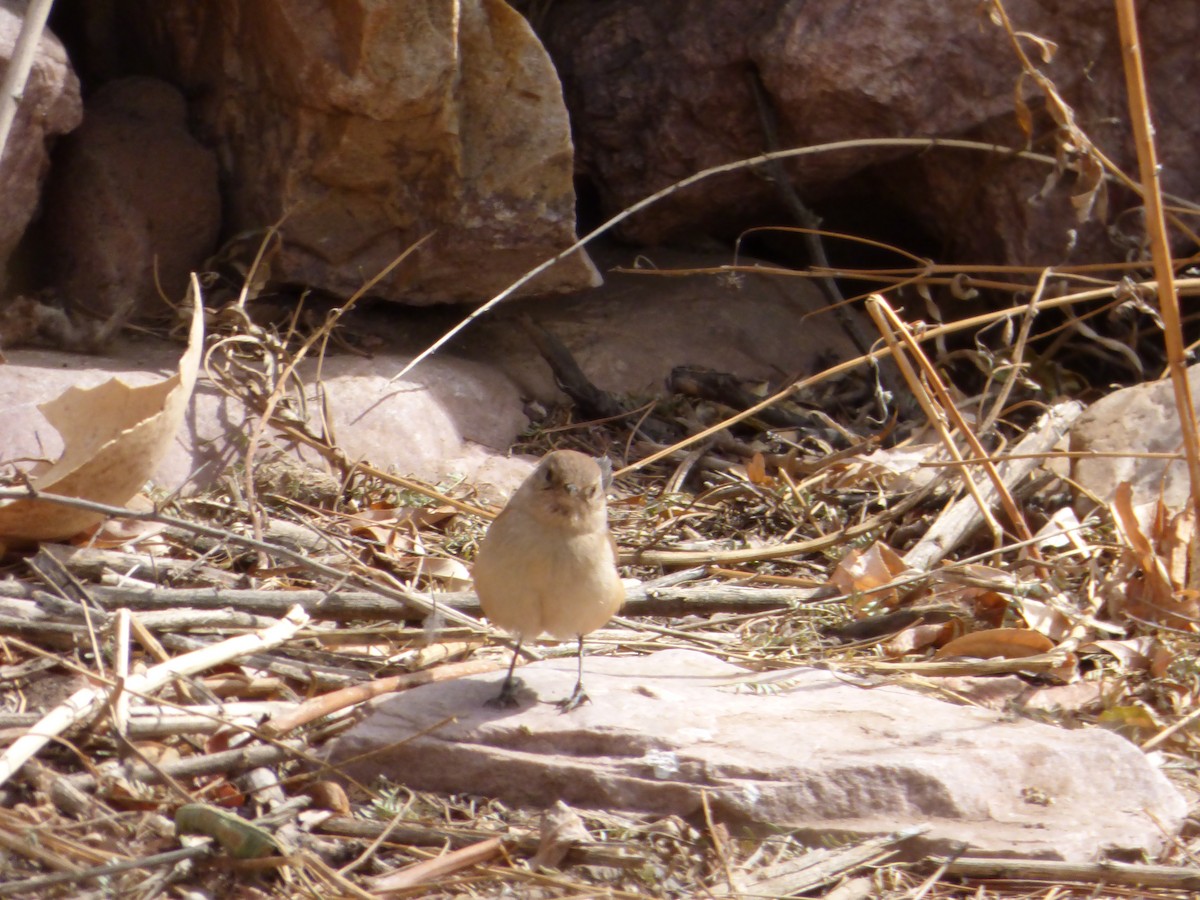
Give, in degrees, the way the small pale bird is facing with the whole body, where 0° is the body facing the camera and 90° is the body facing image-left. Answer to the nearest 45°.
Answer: approximately 0°

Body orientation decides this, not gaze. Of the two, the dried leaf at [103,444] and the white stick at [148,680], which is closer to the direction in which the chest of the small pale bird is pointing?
the white stick

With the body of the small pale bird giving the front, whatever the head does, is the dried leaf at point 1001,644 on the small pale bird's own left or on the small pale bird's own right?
on the small pale bird's own left

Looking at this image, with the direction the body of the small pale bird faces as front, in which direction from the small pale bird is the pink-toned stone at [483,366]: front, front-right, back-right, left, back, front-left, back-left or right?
back

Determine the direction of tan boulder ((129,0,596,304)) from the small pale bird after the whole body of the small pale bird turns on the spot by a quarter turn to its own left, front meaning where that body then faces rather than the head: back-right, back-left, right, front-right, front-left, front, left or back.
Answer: left

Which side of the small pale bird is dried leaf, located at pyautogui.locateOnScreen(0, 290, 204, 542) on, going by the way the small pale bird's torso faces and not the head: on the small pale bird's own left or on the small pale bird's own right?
on the small pale bird's own right

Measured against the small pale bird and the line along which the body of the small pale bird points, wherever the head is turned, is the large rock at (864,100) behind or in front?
behind

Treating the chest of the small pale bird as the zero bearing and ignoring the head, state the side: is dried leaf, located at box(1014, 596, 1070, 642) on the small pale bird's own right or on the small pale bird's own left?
on the small pale bird's own left
